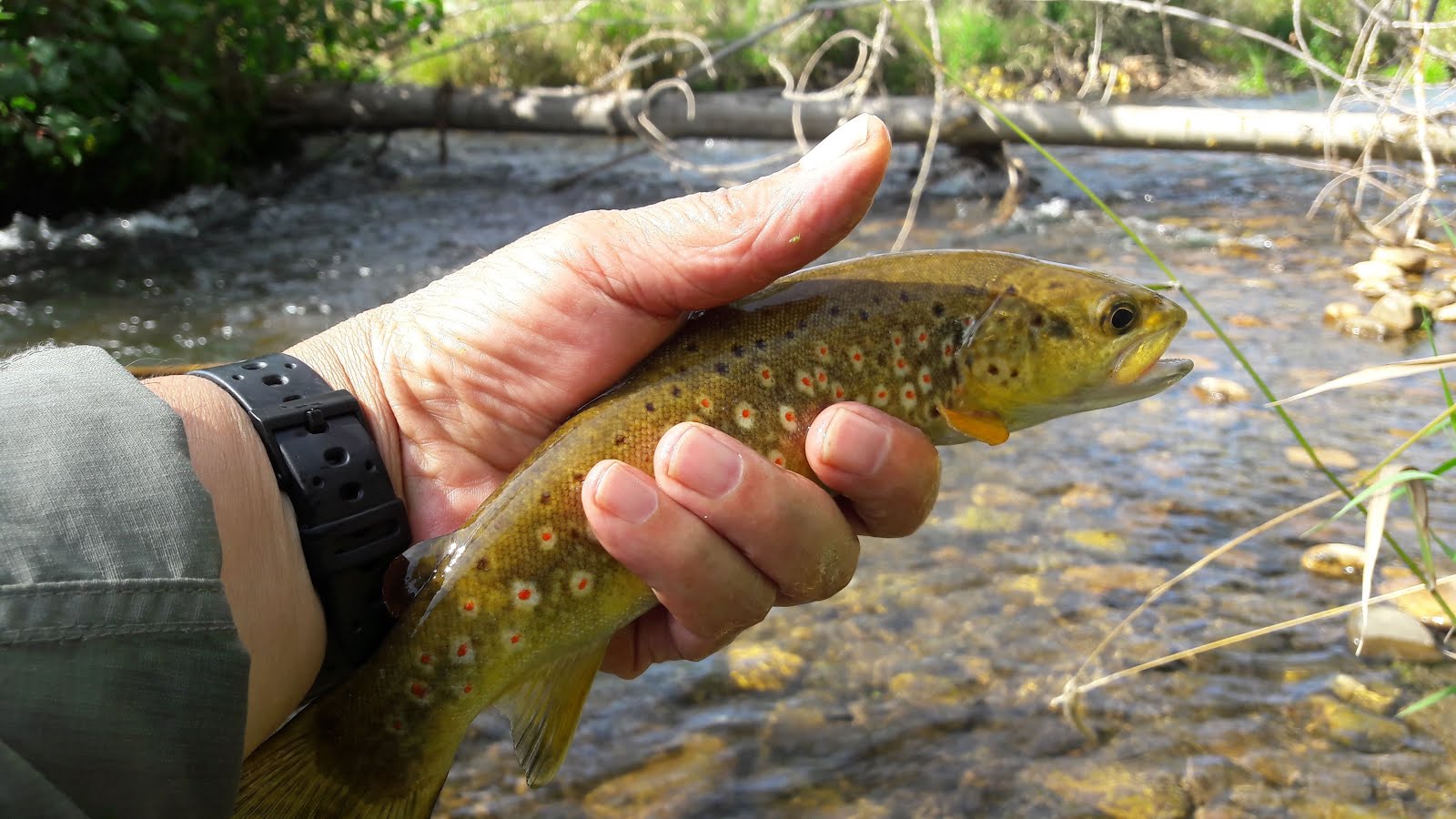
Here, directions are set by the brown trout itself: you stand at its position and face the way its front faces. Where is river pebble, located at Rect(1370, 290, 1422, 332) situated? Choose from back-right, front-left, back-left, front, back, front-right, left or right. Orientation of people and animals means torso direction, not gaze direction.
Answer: front-left

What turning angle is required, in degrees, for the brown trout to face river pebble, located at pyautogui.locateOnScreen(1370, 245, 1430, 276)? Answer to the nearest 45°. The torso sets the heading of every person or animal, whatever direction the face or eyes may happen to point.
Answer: approximately 45° to its left

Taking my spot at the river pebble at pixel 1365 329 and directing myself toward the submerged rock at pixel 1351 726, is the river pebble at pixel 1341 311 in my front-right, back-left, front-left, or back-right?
back-right

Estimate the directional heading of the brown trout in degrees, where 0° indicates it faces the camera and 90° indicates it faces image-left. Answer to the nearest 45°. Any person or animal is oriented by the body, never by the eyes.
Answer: approximately 270°

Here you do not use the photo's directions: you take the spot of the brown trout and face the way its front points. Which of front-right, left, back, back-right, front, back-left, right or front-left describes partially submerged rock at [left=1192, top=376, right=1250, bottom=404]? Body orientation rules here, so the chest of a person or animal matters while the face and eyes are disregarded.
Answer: front-left

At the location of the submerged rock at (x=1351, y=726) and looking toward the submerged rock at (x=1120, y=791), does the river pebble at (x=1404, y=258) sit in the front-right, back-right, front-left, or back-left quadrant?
back-right
